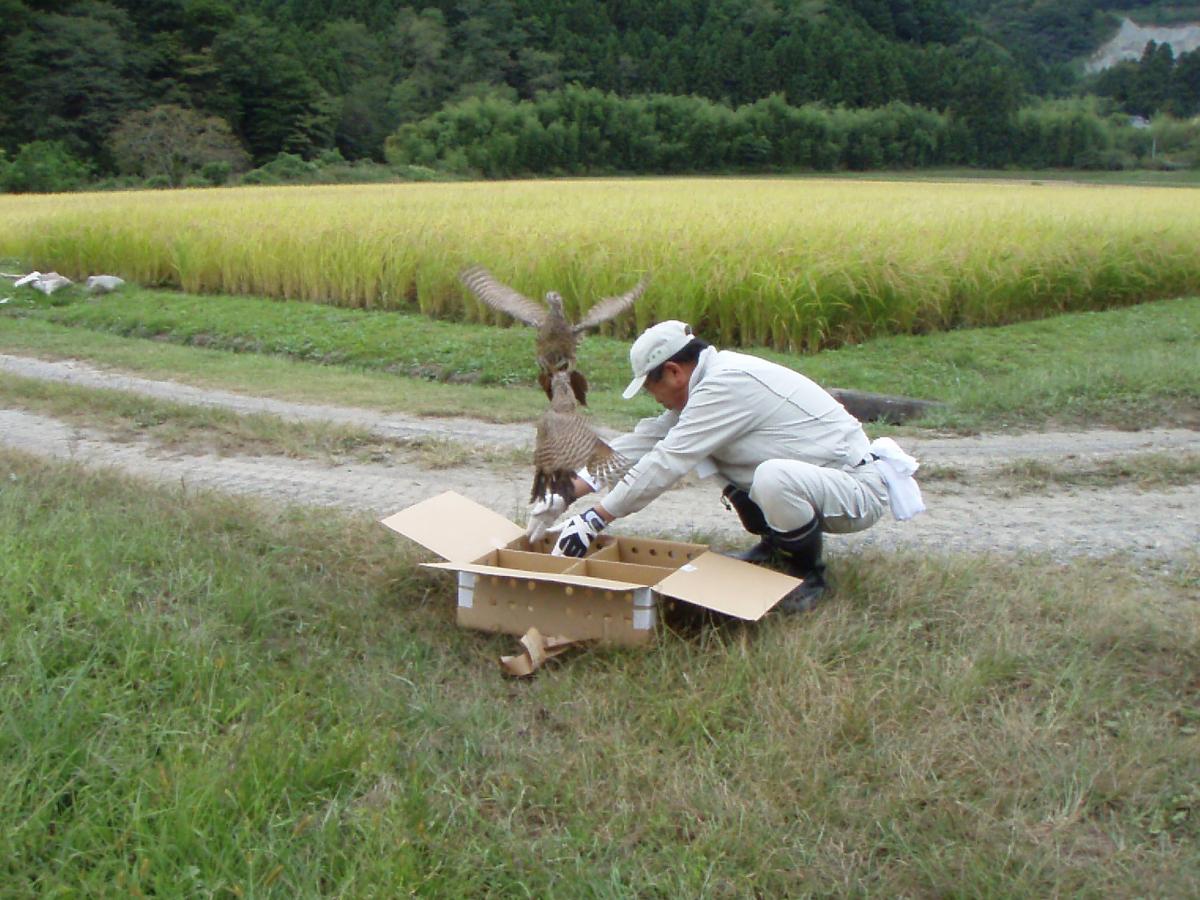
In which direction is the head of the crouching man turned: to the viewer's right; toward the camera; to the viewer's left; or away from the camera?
to the viewer's left

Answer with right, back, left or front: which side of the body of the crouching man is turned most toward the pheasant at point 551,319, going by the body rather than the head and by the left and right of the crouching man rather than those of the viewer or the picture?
front

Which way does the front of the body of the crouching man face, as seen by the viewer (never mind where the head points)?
to the viewer's left

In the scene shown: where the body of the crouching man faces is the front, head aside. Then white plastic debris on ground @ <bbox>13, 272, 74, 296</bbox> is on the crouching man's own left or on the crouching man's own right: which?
on the crouching man's own right

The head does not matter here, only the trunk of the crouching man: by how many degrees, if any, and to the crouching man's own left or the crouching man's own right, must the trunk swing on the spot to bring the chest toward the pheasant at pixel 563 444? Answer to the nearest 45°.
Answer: approximately 45° to the crouching man's own left

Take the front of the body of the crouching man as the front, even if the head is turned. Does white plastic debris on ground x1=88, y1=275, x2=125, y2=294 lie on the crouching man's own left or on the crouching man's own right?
on the crouching man's own right

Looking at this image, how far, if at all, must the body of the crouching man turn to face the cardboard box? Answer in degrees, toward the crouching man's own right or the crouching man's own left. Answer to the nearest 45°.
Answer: approximately 45° to the crouching man's own left

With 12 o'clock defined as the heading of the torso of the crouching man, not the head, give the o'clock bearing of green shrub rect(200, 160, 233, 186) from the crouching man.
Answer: The green shrub is roughly at 2 o'clock from the crouching man.
